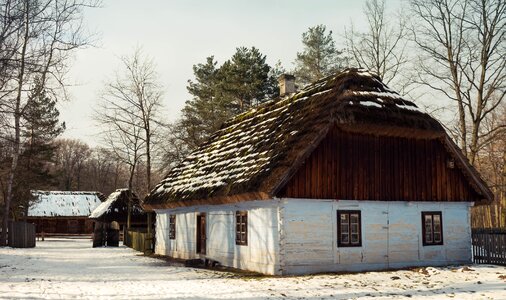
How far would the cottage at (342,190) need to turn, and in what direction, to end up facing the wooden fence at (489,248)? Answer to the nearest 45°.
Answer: approximately 180°

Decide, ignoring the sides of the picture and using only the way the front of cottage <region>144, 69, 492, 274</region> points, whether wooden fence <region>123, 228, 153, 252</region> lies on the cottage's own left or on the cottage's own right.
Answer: on the cottage's own right

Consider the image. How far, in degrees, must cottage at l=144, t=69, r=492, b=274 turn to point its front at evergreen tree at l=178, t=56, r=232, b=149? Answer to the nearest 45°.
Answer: approximately 135° to its right

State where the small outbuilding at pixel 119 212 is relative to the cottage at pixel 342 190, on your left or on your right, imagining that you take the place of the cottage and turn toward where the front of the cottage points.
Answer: on your right

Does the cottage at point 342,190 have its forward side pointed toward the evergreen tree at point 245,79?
no

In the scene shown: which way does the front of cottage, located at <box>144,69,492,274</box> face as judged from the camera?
facing the viewer and to the left of the viewer

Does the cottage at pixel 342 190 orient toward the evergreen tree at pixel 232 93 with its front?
no

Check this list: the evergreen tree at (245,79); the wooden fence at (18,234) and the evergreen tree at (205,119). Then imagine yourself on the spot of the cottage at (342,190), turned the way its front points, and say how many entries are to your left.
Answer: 0

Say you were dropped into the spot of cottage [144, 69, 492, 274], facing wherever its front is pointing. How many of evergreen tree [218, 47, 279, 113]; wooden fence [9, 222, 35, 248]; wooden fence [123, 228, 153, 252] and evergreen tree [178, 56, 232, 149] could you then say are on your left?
0

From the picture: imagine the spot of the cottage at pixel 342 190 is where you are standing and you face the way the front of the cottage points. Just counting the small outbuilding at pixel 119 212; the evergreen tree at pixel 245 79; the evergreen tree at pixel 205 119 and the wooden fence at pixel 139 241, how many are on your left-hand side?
0

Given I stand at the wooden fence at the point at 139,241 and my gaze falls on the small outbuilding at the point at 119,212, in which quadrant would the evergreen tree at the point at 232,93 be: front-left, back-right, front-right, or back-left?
front-right

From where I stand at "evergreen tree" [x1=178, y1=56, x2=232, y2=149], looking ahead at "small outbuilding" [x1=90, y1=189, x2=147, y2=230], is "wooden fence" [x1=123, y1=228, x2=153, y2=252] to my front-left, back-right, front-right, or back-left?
front-left

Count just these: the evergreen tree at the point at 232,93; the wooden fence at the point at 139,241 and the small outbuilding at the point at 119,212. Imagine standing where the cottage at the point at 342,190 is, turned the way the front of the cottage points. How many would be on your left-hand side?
0

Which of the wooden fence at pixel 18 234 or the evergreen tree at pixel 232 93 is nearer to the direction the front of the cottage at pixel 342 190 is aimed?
the wooden fence

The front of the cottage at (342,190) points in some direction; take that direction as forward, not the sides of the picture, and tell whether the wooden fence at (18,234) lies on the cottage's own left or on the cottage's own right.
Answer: on the cottage's own right
